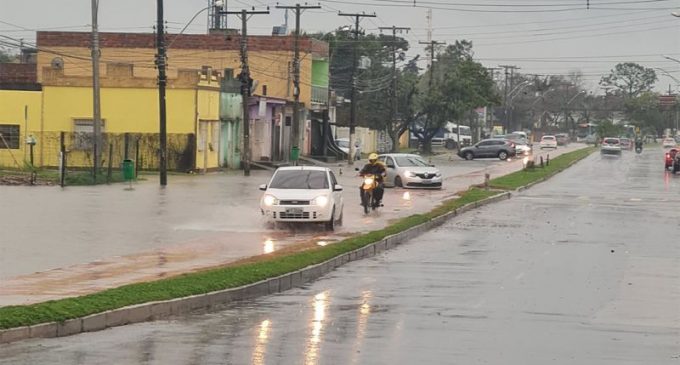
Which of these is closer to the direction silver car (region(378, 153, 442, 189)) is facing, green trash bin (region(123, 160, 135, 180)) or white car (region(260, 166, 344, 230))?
the white car

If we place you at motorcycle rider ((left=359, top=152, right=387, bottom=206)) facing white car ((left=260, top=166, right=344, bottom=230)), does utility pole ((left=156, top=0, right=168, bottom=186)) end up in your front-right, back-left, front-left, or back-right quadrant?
back-right

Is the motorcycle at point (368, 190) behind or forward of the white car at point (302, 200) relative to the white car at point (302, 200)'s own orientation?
behind

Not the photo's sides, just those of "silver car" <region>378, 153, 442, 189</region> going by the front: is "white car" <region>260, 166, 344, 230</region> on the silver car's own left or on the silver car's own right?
on the silver car's own right

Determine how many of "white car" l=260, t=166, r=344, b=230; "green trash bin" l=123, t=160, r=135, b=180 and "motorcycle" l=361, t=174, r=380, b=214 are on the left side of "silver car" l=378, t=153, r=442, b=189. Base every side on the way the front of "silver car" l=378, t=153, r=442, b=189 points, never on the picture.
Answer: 0

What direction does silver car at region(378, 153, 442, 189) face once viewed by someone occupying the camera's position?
facing the viewer and to the right of the viewer

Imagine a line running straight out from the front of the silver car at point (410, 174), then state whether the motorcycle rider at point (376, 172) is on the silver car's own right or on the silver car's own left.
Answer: on the silver car's own right

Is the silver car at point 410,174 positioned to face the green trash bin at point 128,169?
no

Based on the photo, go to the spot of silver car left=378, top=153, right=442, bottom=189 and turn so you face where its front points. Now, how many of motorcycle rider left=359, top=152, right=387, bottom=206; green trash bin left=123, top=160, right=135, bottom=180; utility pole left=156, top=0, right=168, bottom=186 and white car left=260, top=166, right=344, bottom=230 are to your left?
0

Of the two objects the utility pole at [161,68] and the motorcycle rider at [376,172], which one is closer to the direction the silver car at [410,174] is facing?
the motorcycle rider

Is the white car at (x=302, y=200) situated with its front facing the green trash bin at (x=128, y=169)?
no

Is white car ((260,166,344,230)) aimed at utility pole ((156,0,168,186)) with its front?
no

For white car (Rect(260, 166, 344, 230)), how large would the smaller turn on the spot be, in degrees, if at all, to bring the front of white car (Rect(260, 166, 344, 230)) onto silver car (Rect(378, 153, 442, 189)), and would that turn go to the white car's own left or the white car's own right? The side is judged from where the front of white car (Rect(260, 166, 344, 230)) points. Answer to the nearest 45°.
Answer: approximately 180°

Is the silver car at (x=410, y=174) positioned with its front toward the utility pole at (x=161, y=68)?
no

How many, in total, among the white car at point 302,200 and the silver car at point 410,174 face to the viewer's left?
0

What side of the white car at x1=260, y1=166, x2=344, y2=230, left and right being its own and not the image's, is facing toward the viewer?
front
